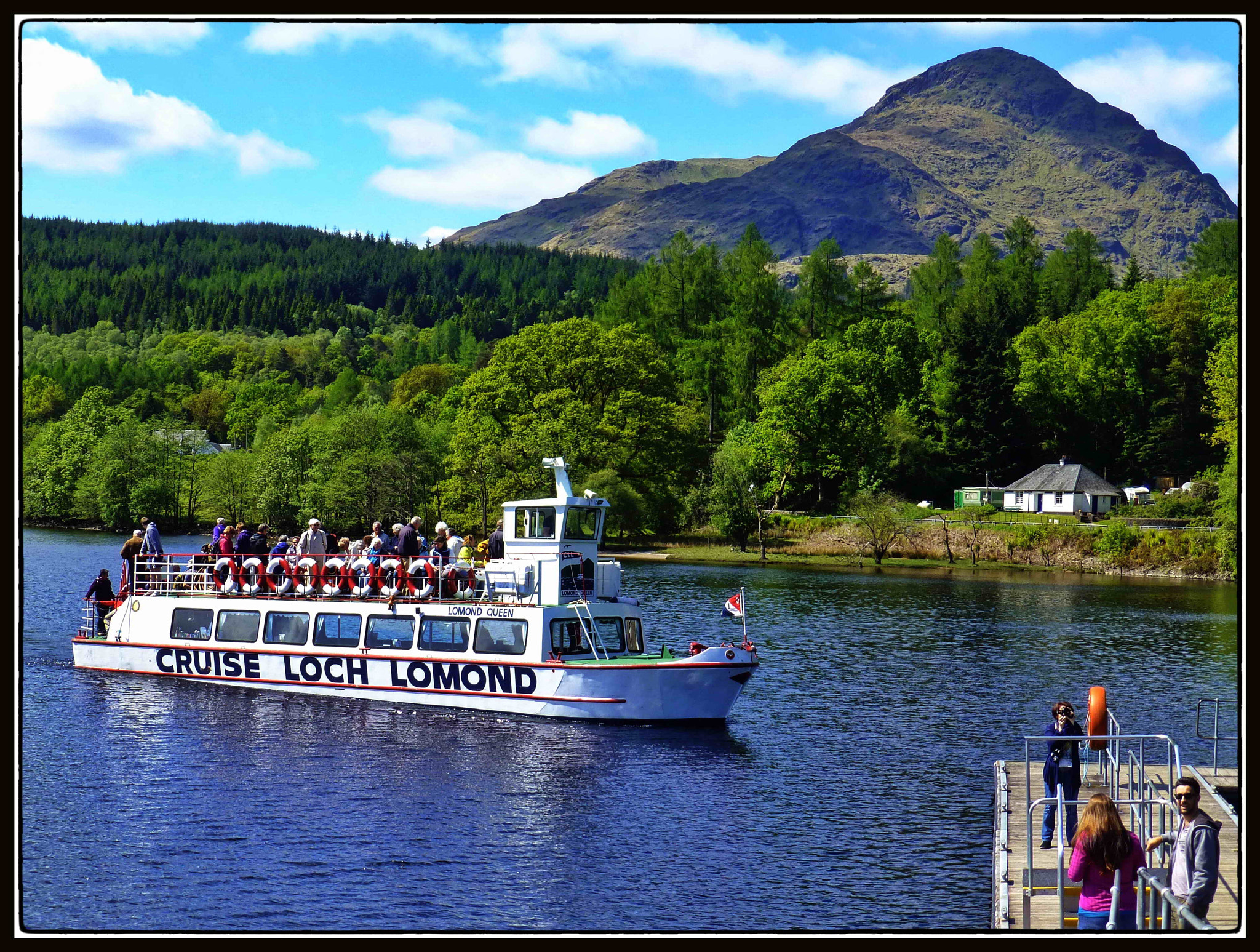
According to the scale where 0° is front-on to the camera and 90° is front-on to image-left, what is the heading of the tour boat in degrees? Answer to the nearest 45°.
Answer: approximately 315°

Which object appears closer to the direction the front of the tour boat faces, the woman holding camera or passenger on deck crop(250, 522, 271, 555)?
the woman holding camera

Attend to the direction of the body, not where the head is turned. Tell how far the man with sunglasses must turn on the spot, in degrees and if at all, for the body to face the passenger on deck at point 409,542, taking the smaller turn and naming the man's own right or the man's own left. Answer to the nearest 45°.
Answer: approximately 90° to the man's own right
